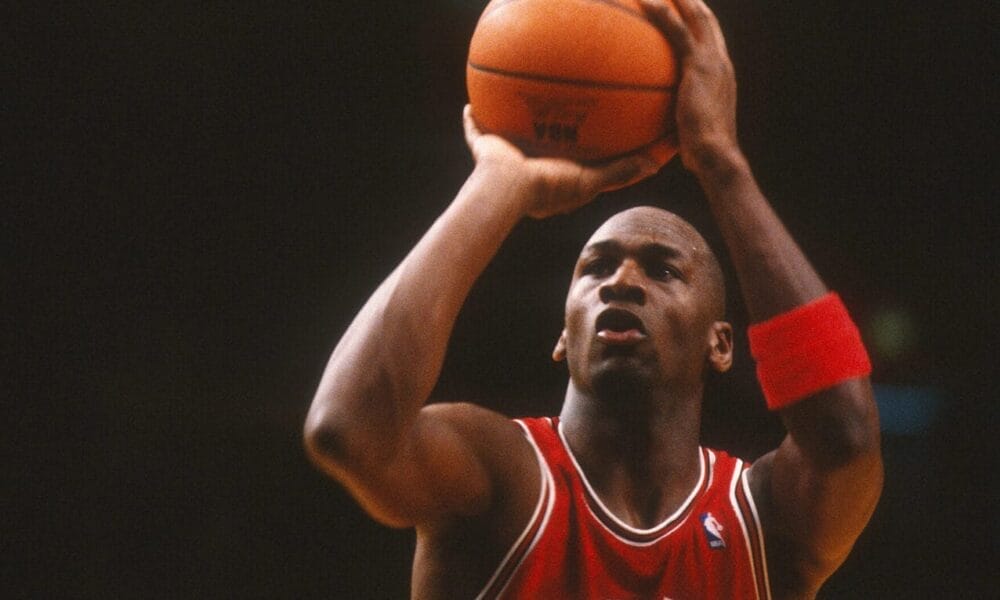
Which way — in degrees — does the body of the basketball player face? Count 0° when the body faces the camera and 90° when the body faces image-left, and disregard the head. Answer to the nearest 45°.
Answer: approximately 0°
